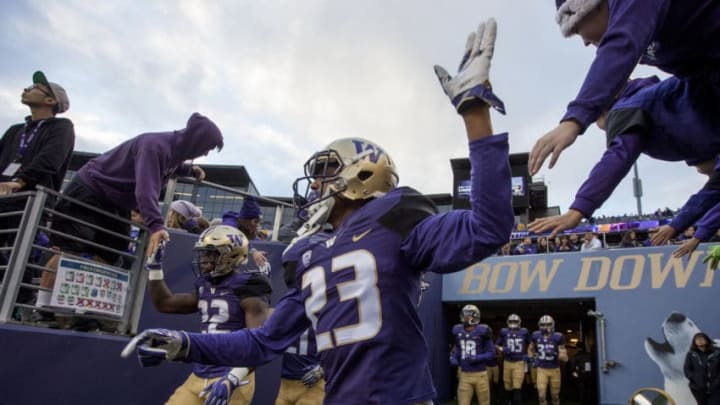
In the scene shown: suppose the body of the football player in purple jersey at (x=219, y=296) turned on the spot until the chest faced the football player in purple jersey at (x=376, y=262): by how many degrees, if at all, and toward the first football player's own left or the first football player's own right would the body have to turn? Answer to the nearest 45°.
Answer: approximately 45° to the first football player's own left

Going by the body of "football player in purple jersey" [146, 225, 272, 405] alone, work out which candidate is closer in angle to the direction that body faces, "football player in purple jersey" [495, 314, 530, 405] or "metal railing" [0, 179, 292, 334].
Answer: the metal railing

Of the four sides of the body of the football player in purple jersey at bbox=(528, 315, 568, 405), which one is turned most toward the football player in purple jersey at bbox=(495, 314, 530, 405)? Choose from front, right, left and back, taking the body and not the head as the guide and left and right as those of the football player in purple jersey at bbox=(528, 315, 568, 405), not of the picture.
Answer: right

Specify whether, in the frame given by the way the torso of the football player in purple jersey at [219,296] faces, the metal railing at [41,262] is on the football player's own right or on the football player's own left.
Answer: on the football player's own right

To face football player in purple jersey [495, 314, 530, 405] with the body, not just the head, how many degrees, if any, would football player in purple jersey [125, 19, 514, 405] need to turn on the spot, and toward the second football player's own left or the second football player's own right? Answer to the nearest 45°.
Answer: approximately 180°

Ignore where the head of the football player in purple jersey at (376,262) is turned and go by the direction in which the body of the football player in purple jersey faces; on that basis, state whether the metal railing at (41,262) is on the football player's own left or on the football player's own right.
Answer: on the football player's own right

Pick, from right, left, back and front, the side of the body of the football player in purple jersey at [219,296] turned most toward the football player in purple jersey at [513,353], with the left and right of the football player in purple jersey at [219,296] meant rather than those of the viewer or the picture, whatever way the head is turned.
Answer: back

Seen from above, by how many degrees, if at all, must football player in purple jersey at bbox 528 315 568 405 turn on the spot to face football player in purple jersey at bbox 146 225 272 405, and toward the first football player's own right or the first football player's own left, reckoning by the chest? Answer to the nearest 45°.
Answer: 0° — they already face them

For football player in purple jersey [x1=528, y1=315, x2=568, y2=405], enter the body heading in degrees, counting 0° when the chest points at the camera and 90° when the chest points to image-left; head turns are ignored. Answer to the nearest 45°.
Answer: approximately 0°

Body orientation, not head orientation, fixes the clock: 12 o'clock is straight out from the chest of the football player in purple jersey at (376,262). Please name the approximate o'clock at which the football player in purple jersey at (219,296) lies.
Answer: the football player in purple jersey at (219,296) is roughly at 4 o'clock from the football player in purple jersey at (376,262).
